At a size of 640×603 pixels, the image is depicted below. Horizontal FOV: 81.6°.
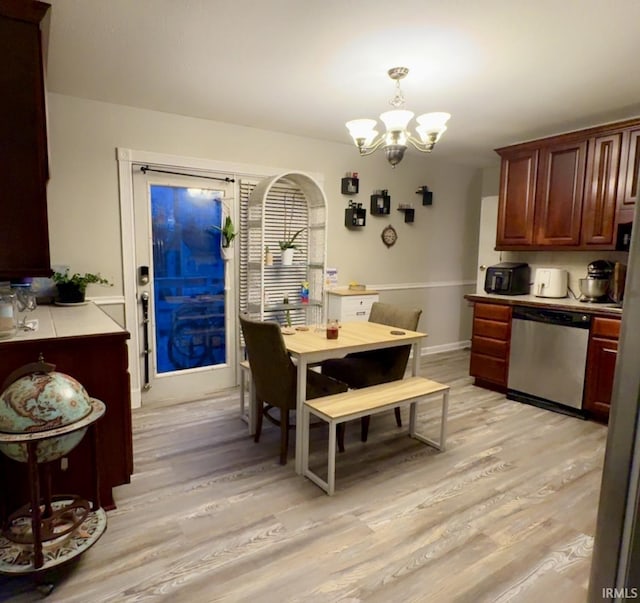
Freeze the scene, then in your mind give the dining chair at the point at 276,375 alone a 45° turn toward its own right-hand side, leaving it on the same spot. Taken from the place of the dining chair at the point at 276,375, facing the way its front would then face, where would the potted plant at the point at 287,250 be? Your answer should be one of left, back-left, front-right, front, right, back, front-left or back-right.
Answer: left

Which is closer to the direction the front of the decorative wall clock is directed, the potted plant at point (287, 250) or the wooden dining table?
the wooden dining table

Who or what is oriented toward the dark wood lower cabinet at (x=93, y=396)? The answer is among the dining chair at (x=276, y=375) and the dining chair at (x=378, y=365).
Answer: the dining chair at (x=378, y=365)

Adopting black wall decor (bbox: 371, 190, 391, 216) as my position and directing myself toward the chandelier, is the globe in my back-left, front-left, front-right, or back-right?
front-right

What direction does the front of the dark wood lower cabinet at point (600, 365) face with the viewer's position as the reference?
facing the viewer and to the left of the viewer

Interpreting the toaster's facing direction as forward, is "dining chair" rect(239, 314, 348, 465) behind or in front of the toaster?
in front

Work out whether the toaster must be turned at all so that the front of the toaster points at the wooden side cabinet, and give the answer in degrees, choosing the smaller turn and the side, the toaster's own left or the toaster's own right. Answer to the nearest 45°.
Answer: approximately 45° to the toaster's own right

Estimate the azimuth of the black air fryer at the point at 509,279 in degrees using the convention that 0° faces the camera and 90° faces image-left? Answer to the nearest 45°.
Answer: approximately 45°

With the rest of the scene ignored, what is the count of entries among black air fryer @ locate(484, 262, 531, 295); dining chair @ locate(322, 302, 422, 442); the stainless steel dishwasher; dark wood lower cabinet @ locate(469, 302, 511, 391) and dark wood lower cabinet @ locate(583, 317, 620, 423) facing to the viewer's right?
0

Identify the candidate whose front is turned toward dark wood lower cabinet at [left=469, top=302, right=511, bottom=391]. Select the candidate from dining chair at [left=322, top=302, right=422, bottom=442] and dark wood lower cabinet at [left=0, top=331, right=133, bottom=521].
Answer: dark wood lower cabinet at [left=0, top=331, right=133, bottom=521]

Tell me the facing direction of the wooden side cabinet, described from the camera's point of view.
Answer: facing the viewer and to the right of the viewer

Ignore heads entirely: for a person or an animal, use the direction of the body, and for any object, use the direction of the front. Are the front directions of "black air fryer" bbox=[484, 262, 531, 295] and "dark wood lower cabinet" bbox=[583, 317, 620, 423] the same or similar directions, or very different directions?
same or similar directions

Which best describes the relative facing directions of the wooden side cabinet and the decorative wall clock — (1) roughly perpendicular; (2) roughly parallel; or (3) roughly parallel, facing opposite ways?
roughly parallel

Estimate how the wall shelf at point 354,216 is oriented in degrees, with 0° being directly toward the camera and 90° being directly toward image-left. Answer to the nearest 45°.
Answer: approximately 315°

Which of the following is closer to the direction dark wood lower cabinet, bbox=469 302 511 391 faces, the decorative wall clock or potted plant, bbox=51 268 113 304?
the potted plant

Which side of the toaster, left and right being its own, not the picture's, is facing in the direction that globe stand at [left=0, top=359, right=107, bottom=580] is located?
front
